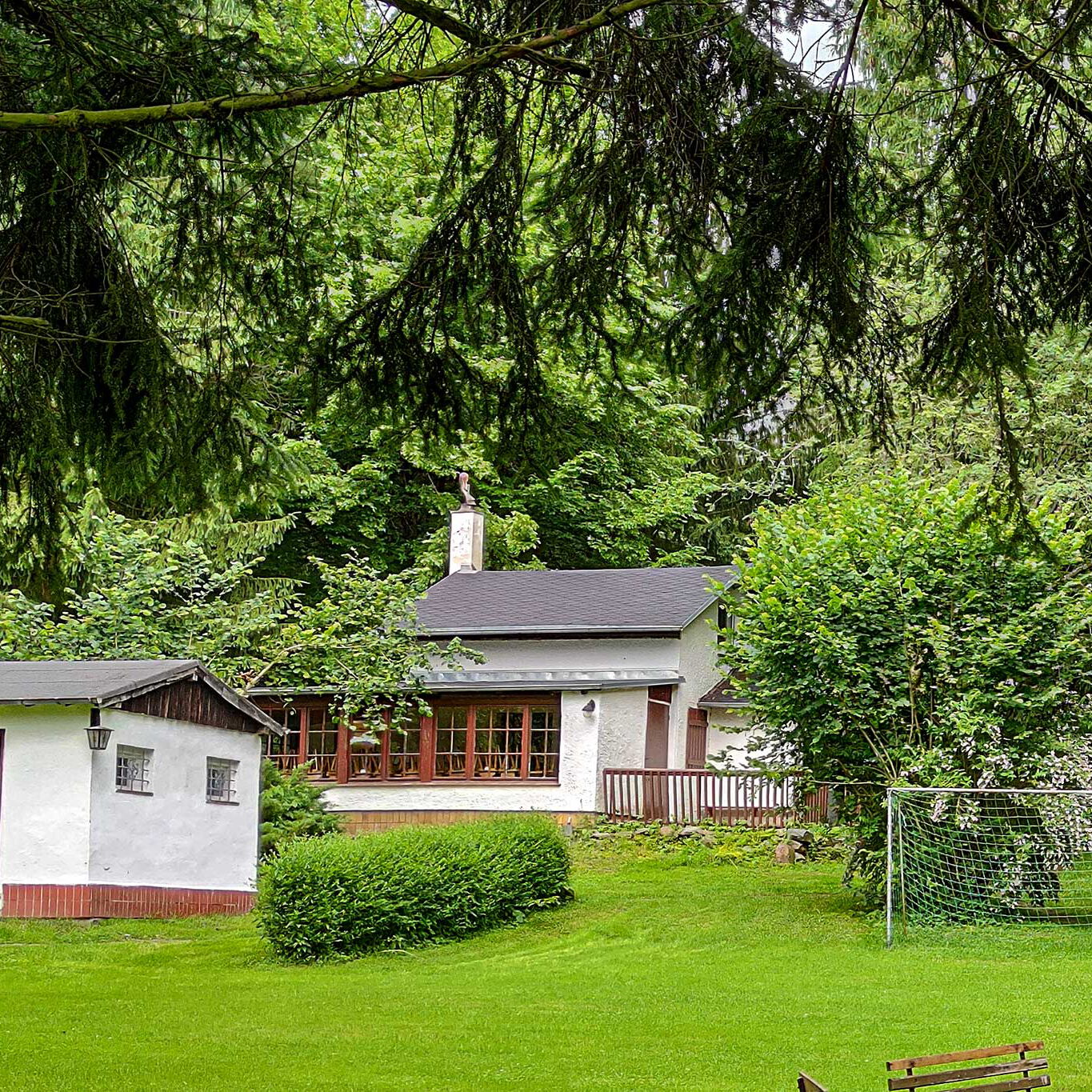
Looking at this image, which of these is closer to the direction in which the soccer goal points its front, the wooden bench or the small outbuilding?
the wooden bench

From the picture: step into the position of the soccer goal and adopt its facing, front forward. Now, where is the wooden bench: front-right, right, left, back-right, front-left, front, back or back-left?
front

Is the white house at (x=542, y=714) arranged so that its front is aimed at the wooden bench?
yes

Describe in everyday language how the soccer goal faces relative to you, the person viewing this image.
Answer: facing the viewer

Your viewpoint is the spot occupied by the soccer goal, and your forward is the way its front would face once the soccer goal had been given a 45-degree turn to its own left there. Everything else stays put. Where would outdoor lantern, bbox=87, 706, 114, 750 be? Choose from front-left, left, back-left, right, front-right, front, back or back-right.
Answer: back-right

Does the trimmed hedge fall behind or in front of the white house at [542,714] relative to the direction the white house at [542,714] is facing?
in front

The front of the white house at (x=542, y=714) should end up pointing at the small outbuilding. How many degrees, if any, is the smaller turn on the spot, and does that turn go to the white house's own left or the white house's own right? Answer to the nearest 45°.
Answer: approximately 45° to the white house's own right

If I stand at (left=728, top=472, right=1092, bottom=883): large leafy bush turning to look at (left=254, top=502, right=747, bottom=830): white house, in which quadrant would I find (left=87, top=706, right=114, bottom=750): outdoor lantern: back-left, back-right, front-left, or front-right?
front-left

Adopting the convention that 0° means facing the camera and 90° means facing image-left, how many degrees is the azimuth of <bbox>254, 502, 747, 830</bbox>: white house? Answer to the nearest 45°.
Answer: approximately 0°

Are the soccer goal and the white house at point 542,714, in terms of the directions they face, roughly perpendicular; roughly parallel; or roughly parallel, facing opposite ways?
roughly parallel
